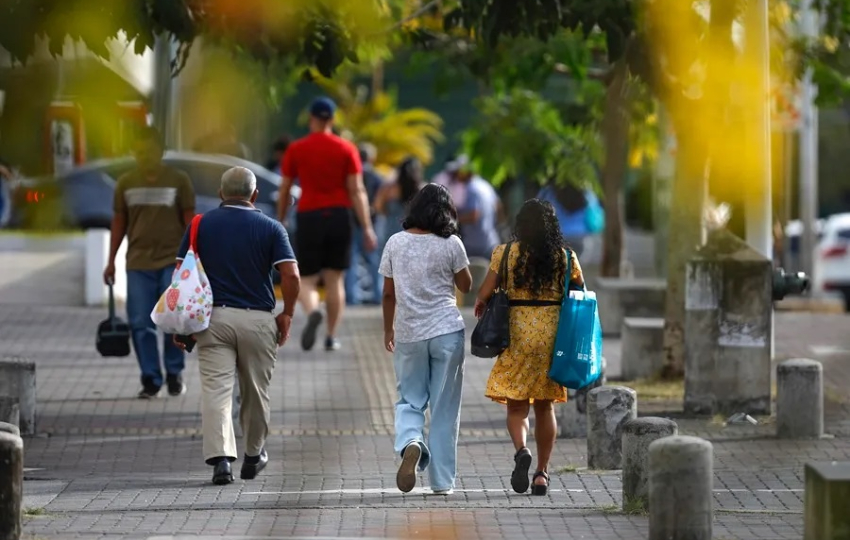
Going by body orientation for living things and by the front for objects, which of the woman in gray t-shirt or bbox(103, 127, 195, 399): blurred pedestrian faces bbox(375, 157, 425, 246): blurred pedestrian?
the woman in gray t-shirt

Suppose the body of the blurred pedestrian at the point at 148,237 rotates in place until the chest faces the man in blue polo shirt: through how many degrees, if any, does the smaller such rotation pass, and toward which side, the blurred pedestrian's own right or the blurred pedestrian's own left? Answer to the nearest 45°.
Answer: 0° — they already face them

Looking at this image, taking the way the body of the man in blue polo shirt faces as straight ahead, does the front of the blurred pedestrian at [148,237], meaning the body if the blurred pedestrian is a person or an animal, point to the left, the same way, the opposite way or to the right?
the opposite way

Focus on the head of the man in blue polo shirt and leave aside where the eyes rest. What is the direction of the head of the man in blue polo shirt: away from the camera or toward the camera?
away from the camera

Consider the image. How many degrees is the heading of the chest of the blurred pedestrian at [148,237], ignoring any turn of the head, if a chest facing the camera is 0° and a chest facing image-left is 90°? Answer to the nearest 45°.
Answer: approximately 0°

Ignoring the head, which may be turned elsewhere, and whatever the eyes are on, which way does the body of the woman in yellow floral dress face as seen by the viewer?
away from the camera

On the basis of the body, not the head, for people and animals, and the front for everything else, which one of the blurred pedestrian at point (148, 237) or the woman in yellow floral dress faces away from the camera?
the woman in yellow floral dress

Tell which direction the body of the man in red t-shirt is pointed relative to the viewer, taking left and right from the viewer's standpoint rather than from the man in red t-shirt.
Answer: facing away from the viewer

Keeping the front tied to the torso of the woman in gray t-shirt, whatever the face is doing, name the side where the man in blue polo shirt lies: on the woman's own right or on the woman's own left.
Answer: on the woman's own left

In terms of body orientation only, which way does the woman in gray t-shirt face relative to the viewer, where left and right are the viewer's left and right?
facing away from the viewer

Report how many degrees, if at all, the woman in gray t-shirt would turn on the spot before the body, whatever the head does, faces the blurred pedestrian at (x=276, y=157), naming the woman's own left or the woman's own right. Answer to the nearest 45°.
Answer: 0° — they already face them

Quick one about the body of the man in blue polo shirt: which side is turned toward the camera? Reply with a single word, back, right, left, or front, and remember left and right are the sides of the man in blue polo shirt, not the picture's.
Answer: back
